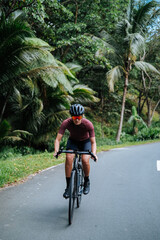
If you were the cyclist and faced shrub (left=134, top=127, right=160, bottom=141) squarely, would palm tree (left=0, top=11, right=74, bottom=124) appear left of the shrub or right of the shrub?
left

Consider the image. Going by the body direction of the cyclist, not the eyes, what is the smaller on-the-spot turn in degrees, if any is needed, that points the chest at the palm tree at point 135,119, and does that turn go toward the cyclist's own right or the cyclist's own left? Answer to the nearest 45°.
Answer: approximately 180°

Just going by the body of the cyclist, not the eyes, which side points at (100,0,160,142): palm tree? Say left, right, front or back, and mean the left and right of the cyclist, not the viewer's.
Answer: back

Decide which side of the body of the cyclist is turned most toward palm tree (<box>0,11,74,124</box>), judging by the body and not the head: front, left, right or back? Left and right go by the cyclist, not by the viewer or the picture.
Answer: back

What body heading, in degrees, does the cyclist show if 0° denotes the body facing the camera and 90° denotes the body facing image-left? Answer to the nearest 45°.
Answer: approximately 0°

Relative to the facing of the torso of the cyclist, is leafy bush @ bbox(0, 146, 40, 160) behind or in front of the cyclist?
behind

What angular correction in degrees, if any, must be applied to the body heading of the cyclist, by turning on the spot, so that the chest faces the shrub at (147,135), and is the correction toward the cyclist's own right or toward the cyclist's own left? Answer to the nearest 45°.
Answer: approximately 180°
